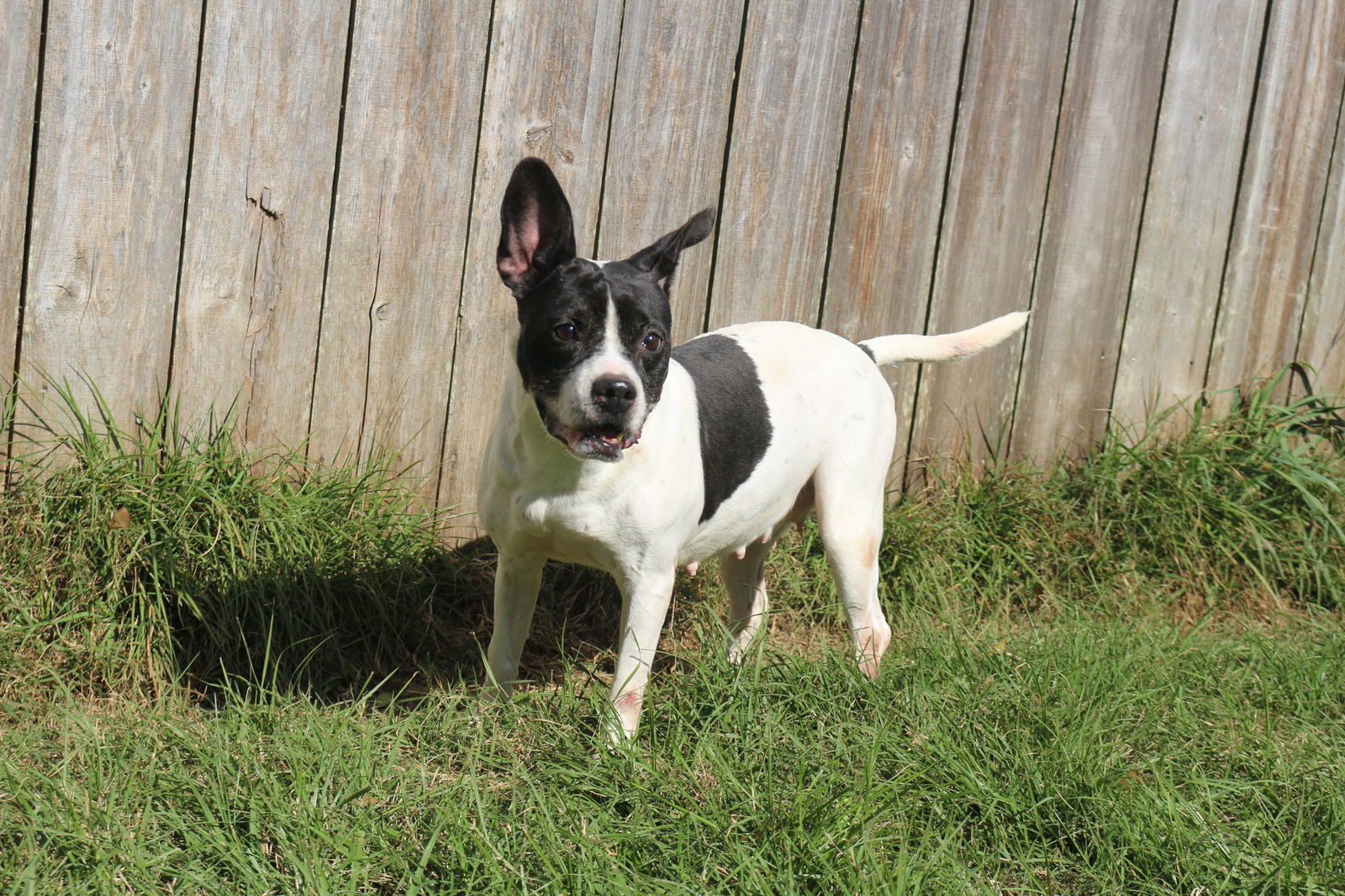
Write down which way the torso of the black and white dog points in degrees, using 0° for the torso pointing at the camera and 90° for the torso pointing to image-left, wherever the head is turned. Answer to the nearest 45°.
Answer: approximately 45°
